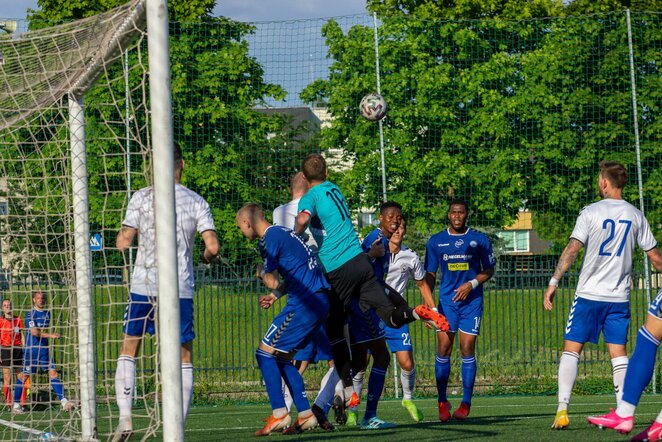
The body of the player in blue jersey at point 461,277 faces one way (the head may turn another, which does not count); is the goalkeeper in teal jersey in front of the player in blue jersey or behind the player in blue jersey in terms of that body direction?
in front

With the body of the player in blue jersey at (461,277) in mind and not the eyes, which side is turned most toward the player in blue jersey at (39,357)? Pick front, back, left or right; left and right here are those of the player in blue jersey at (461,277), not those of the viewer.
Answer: right

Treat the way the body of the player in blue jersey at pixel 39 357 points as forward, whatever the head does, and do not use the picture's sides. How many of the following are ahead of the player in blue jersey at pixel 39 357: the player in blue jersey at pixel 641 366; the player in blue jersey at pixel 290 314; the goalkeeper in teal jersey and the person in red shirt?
3

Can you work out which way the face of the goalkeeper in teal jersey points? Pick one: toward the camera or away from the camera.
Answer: away from the camera

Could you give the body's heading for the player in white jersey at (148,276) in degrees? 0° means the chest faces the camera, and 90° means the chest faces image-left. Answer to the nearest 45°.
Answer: approximately 180°

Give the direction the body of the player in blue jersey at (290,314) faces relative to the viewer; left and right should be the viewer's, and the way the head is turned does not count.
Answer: facing to the left of the viewer
